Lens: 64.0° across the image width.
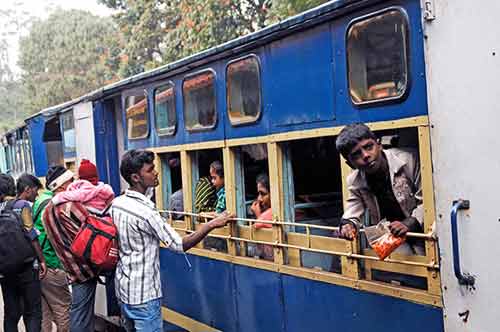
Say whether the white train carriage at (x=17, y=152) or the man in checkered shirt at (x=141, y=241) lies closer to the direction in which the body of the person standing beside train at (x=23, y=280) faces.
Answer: the white train carriage

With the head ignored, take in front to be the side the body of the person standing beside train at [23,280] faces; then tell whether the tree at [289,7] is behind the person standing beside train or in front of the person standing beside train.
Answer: in front

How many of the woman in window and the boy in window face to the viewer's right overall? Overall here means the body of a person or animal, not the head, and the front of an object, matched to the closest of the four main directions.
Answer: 0

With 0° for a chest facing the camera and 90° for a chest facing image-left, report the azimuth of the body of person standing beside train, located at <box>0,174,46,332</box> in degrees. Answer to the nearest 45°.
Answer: approximately 225°

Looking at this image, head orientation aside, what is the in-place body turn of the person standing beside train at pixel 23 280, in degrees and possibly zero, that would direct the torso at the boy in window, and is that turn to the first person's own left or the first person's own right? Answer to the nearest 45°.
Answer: approximately 90° to the first person's own right

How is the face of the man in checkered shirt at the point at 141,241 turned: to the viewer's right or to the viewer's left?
to the viewer's right

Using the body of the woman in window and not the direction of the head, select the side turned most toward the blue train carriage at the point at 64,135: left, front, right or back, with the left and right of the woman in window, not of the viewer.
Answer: right

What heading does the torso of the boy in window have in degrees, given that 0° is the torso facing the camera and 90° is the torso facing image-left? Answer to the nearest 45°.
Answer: approximately 45°

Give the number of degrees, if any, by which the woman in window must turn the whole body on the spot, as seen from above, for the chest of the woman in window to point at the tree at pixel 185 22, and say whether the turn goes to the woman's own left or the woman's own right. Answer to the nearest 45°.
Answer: approximately 135° to the woman's own right
